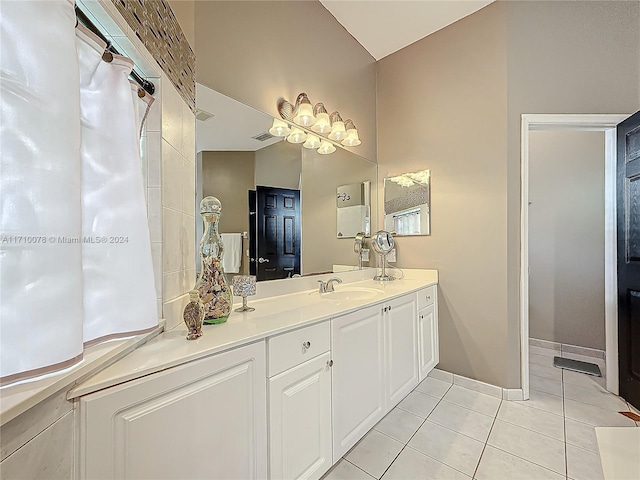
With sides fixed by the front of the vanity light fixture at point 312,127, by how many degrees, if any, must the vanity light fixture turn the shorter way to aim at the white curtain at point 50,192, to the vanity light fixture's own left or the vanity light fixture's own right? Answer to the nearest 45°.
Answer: approximately 45° to the vanity light fixture's own right

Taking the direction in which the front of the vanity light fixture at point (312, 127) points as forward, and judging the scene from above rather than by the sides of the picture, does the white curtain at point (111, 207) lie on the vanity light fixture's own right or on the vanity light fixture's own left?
on the vanity light fixture's own right

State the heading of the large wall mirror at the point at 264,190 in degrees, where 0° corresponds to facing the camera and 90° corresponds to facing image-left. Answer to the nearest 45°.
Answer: approximately 315°

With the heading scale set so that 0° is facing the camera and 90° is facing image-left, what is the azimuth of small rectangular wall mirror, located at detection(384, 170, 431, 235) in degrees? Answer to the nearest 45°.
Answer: approximately 45°
